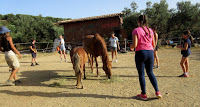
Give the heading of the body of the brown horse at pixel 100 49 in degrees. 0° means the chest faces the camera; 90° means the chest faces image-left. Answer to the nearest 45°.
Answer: approximately 315°

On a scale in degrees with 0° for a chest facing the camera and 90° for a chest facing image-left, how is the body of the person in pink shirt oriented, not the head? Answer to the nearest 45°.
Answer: approximately 135°

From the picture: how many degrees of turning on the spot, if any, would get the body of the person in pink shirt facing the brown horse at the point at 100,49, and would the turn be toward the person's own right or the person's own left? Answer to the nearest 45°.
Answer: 0° — they already face it

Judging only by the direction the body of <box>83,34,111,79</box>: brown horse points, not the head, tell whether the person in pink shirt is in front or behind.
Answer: in front
